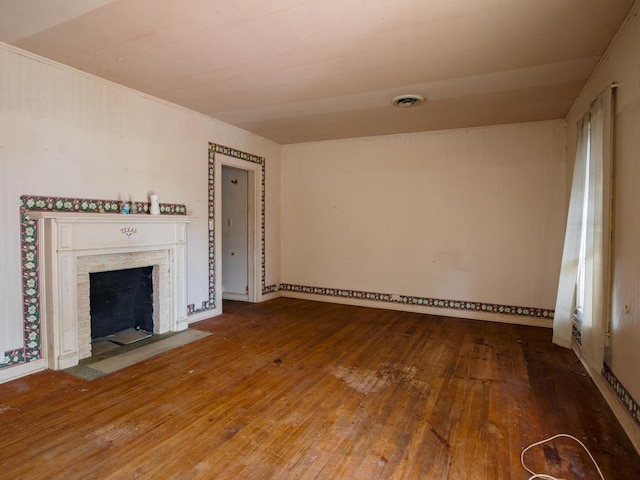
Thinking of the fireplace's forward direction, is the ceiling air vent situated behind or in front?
in front

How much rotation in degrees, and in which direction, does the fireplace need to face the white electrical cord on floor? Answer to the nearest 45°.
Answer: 0° — it already faces it

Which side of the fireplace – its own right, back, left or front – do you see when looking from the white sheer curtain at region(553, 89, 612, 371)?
front

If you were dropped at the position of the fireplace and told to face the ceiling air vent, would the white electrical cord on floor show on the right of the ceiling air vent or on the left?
right

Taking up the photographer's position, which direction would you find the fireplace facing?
facing the viewer and to the right of the viewer

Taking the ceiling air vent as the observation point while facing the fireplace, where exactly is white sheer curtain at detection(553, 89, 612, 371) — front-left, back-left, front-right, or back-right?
back-left
